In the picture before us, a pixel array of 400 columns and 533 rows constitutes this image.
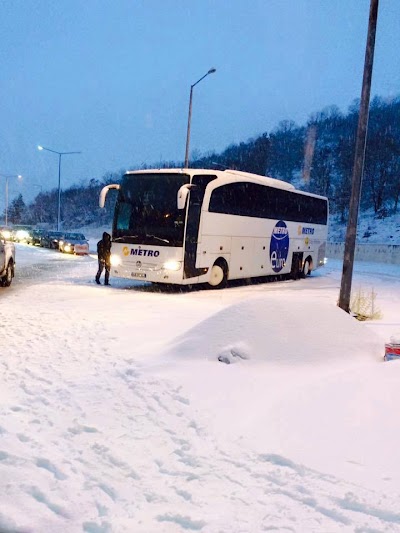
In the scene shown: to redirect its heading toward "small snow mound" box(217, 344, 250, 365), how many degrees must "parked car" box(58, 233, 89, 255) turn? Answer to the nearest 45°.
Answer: approximately 45° to its left

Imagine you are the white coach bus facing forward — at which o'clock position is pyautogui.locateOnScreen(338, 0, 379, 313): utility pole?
The utility pole is roughly at 9 o'clock from the white coach bus.

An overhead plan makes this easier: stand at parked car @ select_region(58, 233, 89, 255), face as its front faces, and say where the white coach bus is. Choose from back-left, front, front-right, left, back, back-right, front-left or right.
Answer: front-left

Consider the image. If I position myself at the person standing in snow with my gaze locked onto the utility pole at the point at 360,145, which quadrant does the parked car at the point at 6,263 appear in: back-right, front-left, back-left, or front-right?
back-right

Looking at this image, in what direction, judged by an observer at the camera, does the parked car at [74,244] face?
facing the viewer and to the left of the viewer

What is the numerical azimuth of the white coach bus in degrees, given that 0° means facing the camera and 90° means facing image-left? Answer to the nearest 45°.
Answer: approximately 45°

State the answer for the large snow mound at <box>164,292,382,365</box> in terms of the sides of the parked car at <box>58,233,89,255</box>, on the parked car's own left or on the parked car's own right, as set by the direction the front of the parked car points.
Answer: on the parked car's own left

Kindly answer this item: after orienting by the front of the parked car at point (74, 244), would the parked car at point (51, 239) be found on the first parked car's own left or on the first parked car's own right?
on the first parked car's own right

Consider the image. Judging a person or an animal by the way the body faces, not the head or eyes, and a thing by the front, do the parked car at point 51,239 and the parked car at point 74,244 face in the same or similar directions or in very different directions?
same or similar directions

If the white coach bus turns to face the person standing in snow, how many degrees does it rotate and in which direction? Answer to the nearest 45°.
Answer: approximately 45° to its right

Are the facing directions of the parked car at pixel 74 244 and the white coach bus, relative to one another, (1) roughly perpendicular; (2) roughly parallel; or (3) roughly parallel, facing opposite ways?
roughly parallel

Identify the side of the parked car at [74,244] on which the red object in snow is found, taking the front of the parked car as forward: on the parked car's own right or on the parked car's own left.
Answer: on the parked car's own left

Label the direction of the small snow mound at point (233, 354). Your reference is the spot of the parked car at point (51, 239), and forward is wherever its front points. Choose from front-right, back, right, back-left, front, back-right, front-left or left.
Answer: front-left
